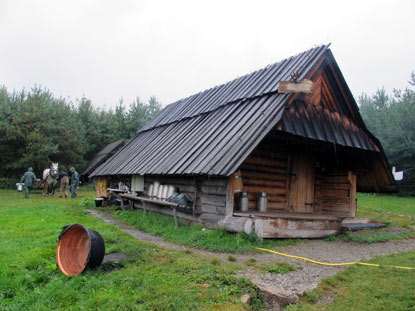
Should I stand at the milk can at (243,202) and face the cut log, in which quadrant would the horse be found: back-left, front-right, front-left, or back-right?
back-right

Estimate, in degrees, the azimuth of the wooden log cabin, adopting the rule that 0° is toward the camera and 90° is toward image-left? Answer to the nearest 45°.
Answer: approximately 315°

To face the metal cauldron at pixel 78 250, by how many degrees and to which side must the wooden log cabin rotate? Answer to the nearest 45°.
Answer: approximately 90° to its right

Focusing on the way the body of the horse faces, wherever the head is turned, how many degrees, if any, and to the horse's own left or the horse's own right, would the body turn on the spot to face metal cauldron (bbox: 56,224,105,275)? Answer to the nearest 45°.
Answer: approximately 45° to the horse's own right

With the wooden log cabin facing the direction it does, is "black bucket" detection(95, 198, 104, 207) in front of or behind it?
behind
